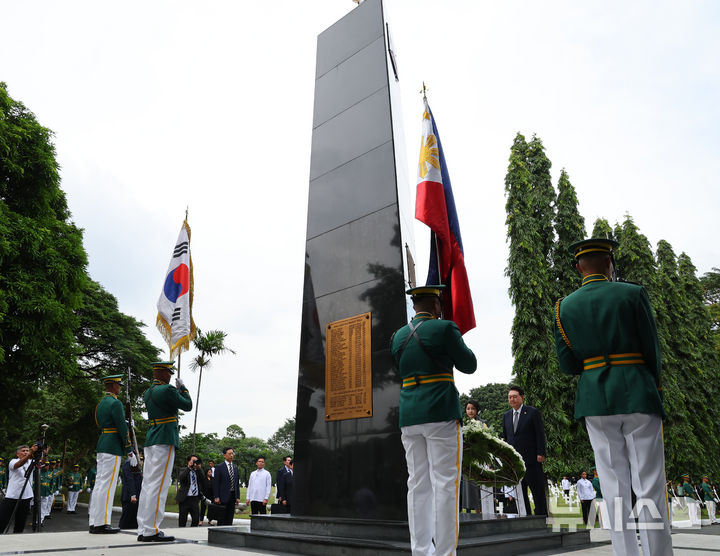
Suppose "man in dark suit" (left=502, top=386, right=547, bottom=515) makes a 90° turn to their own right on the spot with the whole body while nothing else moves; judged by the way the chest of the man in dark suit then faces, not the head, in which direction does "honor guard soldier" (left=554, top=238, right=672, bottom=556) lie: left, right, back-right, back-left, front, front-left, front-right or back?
back-left

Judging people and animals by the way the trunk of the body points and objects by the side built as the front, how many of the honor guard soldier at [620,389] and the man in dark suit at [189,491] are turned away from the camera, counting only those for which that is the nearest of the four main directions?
1

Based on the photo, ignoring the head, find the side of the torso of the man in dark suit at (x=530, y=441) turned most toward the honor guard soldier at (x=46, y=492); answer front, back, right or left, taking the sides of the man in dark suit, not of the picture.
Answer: right

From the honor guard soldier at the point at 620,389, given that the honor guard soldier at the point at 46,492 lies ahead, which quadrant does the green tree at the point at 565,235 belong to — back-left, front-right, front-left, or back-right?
front-right

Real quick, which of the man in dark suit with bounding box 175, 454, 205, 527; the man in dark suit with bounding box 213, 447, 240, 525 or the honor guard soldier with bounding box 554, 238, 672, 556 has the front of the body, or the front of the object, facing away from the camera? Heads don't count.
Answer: the honor guard soldier

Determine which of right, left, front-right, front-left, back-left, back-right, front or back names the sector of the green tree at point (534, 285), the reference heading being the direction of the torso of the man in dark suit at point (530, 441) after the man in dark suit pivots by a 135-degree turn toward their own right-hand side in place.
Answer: front

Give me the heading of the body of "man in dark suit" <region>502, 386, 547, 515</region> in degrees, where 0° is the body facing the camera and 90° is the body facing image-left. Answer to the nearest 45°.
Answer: approximately 45°

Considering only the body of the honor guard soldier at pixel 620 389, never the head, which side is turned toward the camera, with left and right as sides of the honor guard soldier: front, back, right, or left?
back

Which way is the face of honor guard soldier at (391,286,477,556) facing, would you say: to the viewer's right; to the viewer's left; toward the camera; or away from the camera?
away from the camera

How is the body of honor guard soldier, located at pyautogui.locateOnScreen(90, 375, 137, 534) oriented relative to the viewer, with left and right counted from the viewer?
facing away from the viewer and to the right of the viewer

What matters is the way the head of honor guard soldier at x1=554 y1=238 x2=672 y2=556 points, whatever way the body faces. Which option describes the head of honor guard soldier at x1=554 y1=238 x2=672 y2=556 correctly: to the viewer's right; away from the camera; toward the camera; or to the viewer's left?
away from the camera

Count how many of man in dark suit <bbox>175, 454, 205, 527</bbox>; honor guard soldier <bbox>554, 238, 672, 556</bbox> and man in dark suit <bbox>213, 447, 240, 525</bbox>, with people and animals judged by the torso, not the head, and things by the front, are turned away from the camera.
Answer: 1

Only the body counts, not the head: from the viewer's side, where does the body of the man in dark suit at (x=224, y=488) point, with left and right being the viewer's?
facing the viewer and to the right of the viewer
